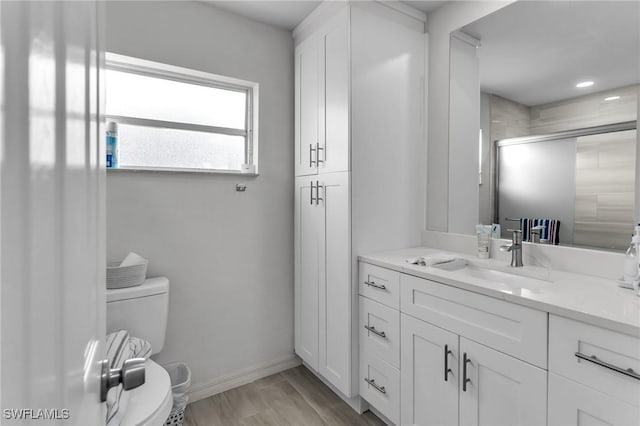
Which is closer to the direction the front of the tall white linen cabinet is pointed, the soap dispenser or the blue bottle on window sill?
the blue bottle on window sill

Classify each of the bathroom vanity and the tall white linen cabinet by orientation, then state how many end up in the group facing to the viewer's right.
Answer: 0

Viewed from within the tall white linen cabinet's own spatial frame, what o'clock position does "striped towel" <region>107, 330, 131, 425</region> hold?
The striped towel is roughly at 12 o'clock from the tall white linen cabinet.

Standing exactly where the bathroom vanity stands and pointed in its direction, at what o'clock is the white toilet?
The white toilet is roughly at 1 o'clock from the bathroom vanity.

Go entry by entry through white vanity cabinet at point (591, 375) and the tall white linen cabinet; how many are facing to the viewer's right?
0

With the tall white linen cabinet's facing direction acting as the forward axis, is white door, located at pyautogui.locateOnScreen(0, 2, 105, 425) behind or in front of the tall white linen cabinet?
in front

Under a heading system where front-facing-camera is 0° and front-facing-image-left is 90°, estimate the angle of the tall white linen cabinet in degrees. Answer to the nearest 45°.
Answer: approximately 45°

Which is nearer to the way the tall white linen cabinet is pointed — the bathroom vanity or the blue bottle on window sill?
the blue bottle on window sill

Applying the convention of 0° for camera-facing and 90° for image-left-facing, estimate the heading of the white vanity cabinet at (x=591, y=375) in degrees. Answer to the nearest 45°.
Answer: approximately 45°
